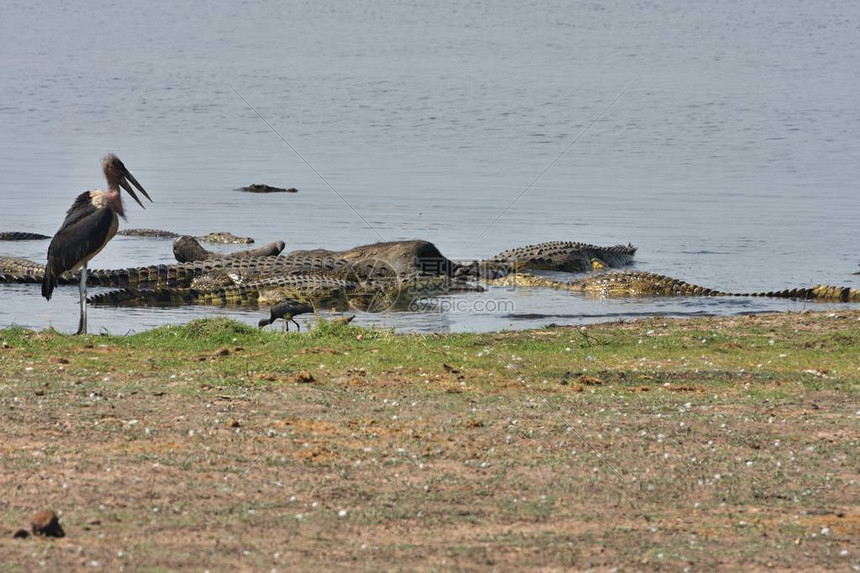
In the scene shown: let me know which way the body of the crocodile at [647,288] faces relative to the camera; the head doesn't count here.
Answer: to the viewer's left

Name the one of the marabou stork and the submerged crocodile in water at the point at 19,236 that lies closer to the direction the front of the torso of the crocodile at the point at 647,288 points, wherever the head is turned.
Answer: the submerged crocodile in water

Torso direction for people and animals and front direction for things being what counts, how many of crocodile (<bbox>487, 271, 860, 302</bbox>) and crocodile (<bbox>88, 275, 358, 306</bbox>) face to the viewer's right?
1

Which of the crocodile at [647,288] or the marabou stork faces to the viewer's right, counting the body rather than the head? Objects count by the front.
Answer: the marabou stork

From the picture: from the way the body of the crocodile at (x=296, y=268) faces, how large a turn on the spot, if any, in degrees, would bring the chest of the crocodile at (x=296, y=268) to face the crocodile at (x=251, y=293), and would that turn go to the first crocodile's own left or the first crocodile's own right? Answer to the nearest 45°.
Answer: approximately 135° to the first crocodile's own right

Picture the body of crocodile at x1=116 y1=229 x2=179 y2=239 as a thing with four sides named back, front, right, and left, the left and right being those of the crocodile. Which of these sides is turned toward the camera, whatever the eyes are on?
right

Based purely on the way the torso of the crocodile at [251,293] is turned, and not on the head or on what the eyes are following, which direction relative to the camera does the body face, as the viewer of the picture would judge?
to the viewer's right

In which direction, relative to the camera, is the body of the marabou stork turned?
to the viewer's right
